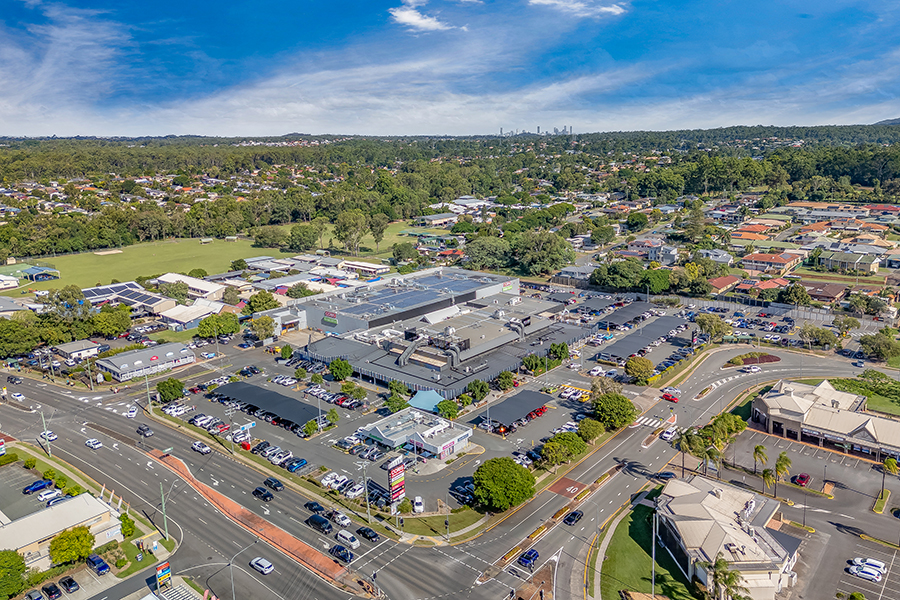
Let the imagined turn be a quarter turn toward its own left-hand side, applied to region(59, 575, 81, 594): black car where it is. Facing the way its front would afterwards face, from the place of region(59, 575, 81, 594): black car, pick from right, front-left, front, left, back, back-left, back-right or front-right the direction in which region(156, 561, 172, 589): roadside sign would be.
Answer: left

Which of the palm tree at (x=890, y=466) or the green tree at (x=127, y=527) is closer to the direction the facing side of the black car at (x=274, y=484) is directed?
the palm tree

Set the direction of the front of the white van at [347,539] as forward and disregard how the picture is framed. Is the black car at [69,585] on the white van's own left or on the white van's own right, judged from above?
on the white van's own right

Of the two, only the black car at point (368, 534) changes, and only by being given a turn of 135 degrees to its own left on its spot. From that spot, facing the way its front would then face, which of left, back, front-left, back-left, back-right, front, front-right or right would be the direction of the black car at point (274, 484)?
front-left

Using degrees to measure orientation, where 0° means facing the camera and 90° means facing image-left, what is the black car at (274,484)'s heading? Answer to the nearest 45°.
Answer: approximately 315°

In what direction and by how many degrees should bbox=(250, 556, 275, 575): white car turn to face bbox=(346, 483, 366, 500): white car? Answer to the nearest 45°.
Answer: approximately 90° to its right

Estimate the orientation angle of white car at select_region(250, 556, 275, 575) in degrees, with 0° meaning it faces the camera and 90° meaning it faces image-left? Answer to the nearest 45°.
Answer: approximately 135°

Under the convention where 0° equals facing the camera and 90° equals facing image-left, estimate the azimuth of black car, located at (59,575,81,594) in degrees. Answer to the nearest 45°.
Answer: approximately 135°
